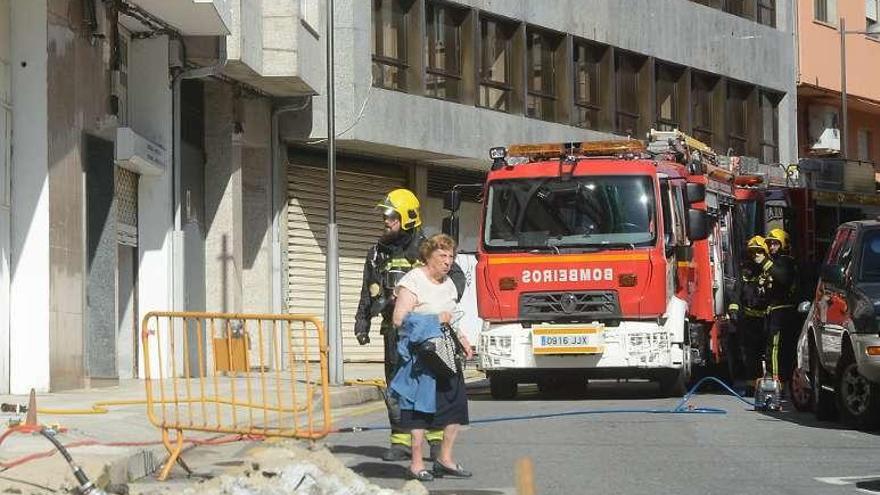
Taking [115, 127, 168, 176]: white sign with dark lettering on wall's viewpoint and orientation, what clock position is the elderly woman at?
The elderly woman is roughly at 1 o'clock from the white sign with dark lettering on wall.

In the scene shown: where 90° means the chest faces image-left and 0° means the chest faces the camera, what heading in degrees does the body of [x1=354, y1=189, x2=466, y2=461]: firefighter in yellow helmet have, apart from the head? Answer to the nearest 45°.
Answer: approximately 45°

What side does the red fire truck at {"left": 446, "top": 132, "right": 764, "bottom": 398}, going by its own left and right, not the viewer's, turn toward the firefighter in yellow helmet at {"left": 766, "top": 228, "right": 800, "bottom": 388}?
left

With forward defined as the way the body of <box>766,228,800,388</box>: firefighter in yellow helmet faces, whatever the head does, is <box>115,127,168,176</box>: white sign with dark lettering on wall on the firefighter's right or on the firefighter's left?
on the firefighter's right

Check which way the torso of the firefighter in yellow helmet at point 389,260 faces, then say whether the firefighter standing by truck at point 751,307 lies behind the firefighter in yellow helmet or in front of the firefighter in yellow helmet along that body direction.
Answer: behind

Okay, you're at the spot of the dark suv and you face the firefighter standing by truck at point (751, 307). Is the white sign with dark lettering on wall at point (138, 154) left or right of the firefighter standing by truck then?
left

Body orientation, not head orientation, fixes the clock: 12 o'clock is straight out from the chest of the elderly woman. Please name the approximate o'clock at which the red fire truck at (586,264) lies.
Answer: The red fire truck is roughly at 8 o'clock from the elderly woman.

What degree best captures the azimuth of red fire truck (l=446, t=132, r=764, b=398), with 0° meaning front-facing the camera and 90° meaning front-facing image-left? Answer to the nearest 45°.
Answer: approximately 0°

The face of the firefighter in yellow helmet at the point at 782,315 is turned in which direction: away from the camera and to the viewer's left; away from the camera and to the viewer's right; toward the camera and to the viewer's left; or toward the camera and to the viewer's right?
toward the camera and to the viewer's left

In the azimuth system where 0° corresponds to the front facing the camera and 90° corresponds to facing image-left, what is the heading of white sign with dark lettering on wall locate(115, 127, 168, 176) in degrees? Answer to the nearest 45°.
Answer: approximately 315°
